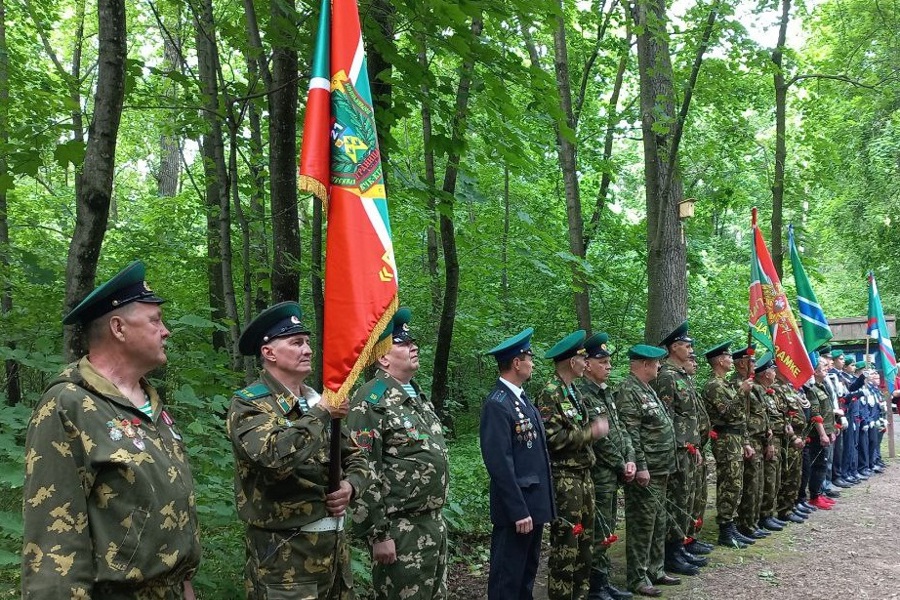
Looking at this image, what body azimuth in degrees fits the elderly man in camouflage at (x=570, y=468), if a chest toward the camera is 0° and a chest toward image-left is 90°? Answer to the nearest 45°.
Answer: approximately 315°

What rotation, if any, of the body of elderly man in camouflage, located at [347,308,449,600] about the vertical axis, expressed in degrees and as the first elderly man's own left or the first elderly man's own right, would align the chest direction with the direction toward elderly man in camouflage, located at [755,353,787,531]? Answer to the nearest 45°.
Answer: approximately 90° to the first elderly man's own left

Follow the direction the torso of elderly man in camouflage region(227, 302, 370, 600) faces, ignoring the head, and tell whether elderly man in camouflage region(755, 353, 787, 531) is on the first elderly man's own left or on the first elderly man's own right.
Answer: on the first elderly man's own left

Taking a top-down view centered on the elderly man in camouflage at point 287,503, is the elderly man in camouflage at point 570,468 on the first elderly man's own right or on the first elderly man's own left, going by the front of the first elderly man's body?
on the first elderly man's own left

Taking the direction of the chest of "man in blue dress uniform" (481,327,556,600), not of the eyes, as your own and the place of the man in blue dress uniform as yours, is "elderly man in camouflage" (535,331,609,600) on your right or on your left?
on your left

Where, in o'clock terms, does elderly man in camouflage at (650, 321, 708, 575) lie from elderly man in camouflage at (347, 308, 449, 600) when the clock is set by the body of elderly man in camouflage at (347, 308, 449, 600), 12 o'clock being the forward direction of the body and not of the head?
elderly man in camouflage at (650, 321, 708, 575) is roughly at 9 o'clock from elderly man in camouflage at (347, 308, 449, 600).

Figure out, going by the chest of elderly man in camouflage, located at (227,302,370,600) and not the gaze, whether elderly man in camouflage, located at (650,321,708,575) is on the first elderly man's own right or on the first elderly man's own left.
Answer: on the first elderly man's own left

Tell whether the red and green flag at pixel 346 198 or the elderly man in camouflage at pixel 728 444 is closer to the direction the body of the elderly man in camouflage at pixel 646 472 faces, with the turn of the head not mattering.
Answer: the red and green flag
